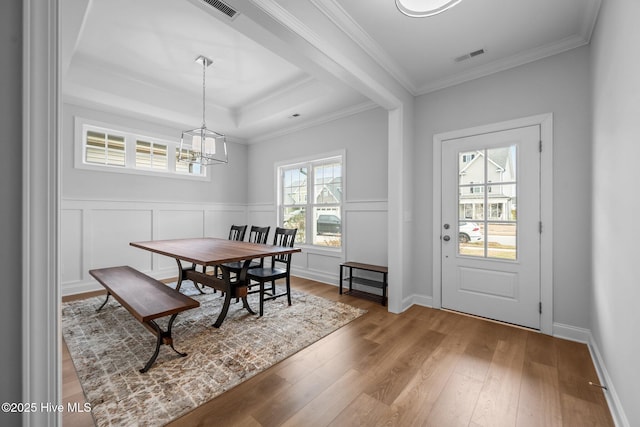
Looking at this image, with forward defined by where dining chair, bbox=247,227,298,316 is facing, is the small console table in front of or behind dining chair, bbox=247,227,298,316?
behind

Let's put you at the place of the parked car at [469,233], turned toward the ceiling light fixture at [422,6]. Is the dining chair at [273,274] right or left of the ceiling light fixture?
right

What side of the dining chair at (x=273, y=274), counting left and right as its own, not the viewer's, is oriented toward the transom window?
right

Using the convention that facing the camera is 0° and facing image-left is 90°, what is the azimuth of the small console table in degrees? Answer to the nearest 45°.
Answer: approximately 45°

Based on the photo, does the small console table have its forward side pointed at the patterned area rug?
yes

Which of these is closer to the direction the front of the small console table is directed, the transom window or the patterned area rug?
the patterned area rug

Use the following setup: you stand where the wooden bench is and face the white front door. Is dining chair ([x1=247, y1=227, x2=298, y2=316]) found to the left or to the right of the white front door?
left

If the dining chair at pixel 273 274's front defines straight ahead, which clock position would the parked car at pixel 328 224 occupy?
The parked car is roughly at 6 o'clock from the dining chair.
